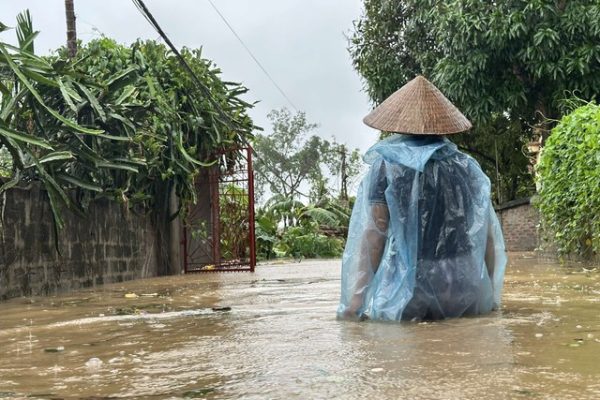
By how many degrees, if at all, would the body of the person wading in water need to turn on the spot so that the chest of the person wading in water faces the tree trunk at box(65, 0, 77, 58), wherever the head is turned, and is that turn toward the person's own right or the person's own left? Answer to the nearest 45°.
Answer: approximately 45° to the person's own left

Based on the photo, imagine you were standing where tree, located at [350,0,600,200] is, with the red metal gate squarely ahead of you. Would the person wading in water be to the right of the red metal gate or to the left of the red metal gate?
left

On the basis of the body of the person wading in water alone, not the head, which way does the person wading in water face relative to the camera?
away from the camera

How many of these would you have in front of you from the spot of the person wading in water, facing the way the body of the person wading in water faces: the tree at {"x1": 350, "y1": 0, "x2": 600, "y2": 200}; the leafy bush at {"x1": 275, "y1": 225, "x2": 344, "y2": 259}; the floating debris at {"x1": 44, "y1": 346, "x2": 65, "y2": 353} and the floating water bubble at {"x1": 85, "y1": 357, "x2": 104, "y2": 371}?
2

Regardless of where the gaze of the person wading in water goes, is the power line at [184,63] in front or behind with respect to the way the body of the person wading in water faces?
in front

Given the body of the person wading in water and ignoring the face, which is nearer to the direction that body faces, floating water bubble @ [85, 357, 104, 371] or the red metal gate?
the red metal gate

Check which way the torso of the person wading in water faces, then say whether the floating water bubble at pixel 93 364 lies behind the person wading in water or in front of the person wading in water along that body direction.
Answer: behind

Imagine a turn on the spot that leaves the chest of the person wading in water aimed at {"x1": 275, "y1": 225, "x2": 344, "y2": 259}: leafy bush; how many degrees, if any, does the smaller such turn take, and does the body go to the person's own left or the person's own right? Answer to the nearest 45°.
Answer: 0° — they already face it

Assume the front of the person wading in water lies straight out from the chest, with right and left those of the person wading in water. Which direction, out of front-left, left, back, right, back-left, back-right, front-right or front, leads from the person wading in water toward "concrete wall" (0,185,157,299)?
front-left

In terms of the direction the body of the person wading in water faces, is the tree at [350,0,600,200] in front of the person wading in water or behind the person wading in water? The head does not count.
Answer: in front

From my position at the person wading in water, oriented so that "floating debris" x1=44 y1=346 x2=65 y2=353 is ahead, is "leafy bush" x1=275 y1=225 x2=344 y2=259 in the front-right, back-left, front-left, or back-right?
back-right
